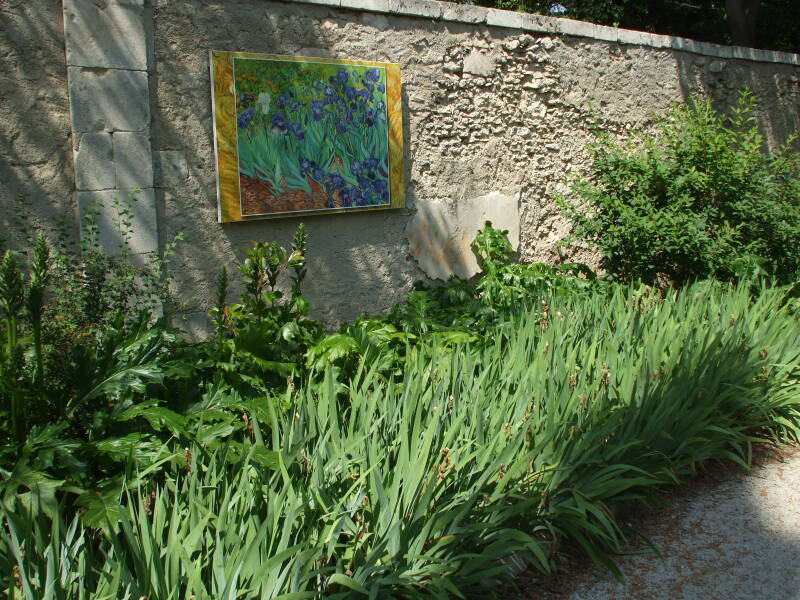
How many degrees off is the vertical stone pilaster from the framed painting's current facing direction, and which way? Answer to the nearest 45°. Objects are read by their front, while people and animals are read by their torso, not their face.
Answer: approximately 90° to its right

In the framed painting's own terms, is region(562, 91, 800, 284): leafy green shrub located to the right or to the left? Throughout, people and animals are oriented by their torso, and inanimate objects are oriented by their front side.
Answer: on its left

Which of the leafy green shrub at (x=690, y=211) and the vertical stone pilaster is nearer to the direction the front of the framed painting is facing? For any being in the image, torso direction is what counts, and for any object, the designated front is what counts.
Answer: the leafy green shrub

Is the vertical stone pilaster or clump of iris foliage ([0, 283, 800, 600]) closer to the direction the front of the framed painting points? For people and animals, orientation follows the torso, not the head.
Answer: the clump of iris foliage

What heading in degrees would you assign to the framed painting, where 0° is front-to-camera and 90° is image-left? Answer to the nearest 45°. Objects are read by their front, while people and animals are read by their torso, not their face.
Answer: approximately 315°
